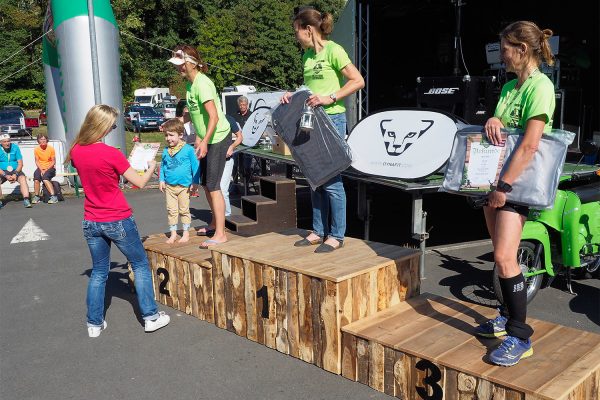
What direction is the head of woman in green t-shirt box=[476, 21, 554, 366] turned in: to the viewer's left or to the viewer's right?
to the viewer's left

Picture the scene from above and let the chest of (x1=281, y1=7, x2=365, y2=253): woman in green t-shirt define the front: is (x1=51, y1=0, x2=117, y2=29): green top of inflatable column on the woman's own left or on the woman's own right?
on the woman's own right

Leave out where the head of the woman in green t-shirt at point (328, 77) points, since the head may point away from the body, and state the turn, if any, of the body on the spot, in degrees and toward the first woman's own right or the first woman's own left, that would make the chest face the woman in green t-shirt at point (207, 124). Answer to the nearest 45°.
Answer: approximately 90° to the first woman's own right

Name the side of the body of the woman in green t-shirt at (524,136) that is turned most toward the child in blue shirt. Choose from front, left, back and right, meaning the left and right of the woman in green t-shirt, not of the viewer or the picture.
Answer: right

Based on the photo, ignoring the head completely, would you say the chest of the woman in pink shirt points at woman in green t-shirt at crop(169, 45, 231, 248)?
yes

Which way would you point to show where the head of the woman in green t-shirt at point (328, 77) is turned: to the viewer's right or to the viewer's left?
to the viewer's left

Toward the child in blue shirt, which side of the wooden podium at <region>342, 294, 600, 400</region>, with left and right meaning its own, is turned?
right

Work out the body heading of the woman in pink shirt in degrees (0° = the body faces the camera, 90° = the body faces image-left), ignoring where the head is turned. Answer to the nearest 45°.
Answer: approximately 225°

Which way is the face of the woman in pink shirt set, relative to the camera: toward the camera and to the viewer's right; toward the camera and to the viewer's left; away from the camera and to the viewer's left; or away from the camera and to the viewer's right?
away from the camera and to the viewer's right

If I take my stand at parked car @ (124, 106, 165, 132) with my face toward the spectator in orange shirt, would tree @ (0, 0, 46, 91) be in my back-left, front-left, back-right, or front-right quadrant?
back-right
